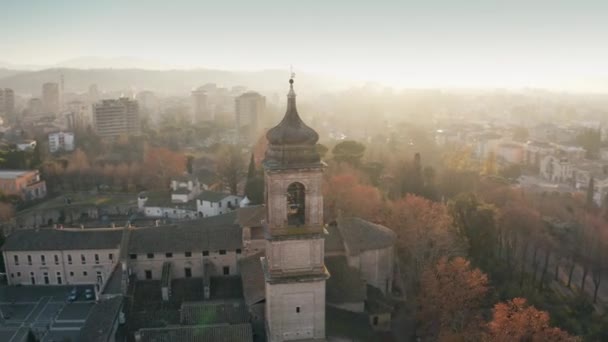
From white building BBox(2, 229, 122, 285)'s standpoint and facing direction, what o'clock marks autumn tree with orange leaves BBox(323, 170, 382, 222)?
The autumn tree with orange leaves is roughly at 9 o'clock from the white building.

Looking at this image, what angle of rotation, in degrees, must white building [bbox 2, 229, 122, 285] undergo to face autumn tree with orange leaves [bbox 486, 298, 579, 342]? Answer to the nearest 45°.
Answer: approximately 45° to its left

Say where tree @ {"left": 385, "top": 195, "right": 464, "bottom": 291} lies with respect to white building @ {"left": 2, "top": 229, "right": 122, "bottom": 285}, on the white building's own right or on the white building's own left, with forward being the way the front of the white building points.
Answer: on the white building's own left

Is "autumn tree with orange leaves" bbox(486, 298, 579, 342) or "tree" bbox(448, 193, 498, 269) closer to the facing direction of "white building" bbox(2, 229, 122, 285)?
the autumn tree with orange leaves

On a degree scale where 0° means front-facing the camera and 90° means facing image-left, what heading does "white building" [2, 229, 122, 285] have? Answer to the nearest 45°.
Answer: approximately 0°

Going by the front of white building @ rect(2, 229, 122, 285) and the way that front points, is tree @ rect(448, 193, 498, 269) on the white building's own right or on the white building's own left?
on the white building's own left

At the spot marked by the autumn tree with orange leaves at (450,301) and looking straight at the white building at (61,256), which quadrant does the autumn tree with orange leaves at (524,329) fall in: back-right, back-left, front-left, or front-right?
back-left

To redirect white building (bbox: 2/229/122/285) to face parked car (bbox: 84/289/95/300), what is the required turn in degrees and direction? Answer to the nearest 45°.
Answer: approximately 45° to its left

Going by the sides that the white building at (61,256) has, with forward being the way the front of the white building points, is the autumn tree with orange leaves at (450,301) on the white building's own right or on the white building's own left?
on the white building's own left
